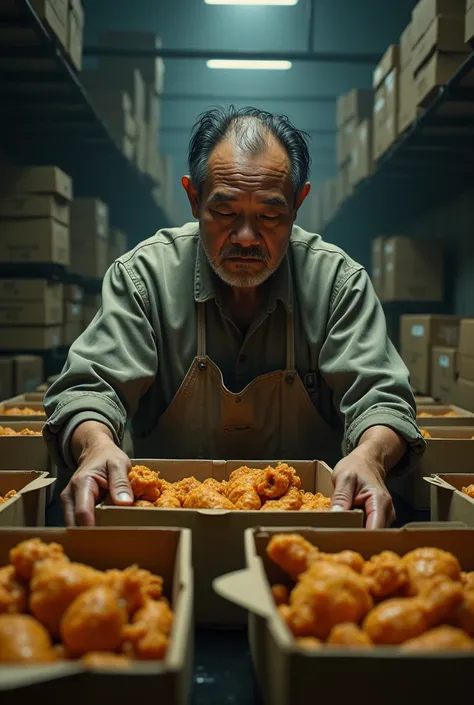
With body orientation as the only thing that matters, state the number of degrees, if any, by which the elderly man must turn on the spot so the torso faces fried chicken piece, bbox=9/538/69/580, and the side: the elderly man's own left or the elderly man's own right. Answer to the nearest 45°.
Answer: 0° — they already face it

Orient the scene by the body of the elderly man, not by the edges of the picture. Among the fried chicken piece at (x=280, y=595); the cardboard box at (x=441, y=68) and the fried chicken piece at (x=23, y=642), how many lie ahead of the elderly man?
2

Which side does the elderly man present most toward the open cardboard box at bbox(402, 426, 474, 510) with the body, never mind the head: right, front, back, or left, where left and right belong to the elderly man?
left

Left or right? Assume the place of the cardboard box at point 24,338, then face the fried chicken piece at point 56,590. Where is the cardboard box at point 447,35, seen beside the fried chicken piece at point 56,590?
left

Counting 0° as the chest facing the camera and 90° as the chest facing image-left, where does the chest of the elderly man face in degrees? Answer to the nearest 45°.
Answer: approximately 0°

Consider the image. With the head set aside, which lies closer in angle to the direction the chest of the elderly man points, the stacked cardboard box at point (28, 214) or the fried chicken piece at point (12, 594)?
the fried chicken piece

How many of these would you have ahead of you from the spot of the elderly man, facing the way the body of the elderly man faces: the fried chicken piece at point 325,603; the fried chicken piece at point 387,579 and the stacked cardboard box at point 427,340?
2

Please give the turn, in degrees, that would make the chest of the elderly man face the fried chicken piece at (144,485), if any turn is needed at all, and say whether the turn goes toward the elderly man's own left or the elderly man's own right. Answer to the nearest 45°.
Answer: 0° — they already face it

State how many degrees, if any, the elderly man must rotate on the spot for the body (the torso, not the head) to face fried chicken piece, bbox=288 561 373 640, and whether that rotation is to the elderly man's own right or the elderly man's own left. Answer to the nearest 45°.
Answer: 0° — they already face it

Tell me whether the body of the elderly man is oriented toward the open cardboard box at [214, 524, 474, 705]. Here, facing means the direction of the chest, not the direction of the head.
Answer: yes
